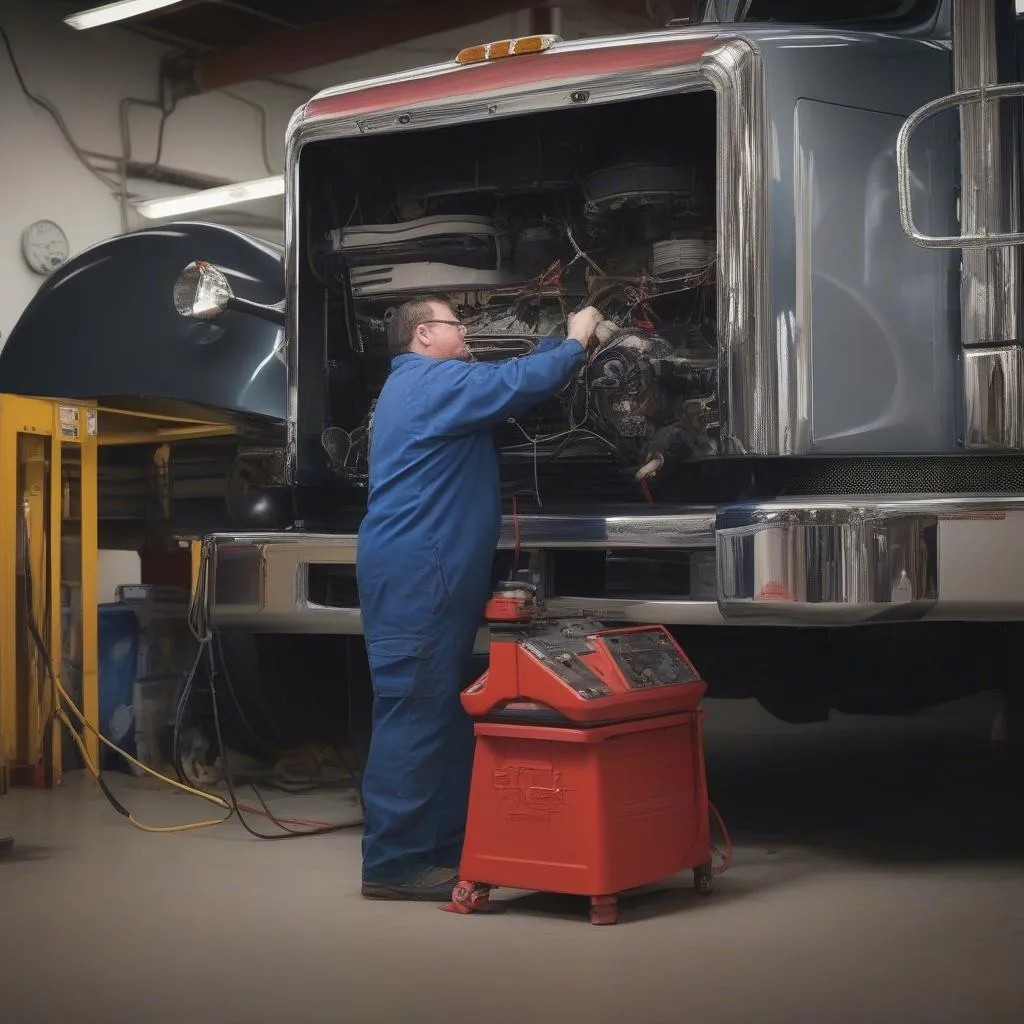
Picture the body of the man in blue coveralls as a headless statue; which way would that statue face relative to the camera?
to the viewer's right

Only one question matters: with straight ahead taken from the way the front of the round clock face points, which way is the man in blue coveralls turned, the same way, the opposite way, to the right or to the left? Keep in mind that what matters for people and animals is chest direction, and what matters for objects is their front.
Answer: to the left

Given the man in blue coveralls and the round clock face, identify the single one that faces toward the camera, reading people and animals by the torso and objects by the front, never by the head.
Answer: the round clock face

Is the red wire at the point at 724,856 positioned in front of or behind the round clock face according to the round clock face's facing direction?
in front

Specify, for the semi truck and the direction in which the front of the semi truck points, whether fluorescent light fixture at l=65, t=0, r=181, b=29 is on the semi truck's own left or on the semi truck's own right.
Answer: on the semi truck's own right

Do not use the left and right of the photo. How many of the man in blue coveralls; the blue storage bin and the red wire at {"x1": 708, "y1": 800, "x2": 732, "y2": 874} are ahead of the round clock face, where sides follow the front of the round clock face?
3

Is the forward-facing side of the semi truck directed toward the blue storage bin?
no

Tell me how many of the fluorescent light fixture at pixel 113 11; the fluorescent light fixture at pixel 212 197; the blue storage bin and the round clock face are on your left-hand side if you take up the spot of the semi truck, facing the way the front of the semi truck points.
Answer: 0

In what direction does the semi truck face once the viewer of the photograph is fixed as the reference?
facing the viewer and to the left of the viewer

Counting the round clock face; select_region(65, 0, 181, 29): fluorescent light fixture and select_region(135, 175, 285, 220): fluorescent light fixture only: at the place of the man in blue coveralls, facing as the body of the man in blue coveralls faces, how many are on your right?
0

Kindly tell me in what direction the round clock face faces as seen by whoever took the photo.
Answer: facing the viewer

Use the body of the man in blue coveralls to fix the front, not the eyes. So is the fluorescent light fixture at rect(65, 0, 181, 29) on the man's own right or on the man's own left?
on the man's own left

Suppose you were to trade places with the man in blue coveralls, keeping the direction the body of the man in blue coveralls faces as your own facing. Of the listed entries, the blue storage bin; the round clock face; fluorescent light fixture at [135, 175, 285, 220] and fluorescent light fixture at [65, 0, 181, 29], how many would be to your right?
0

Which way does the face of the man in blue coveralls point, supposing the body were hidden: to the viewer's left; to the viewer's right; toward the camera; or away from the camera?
to the viewer's right

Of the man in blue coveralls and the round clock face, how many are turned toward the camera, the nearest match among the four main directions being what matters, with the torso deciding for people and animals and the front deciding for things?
1

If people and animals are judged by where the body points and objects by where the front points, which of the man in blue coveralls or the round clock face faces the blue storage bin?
the round clock face

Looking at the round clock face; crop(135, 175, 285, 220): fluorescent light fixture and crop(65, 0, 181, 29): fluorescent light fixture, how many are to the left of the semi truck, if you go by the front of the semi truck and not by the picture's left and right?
0
